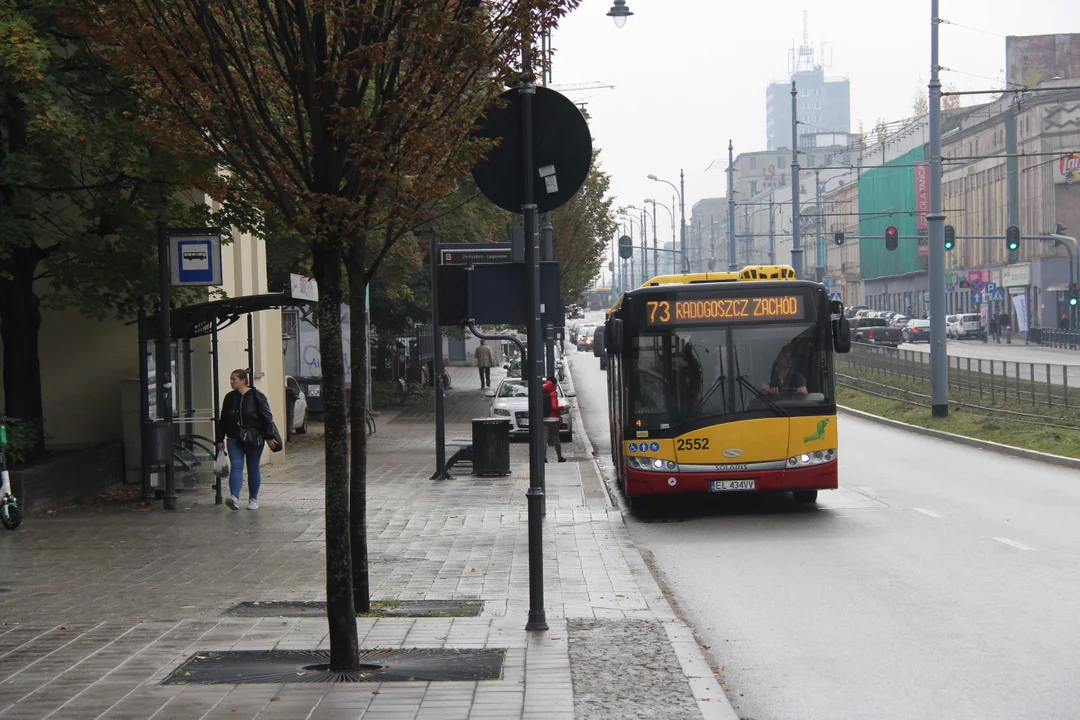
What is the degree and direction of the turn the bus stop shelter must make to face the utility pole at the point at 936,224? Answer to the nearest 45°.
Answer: approximately 45° to its left

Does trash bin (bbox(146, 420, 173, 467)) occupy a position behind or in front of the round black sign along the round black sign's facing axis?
in front

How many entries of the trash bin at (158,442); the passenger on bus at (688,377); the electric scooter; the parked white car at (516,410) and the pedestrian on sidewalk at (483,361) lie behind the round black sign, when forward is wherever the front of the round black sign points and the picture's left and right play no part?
0

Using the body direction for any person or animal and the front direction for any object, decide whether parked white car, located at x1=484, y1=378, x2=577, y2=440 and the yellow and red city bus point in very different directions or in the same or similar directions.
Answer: same or similar directions

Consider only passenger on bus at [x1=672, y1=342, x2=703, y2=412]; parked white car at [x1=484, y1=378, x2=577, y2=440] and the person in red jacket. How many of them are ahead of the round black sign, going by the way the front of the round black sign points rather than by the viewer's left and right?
3

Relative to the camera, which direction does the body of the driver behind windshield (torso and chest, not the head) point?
toward the camera

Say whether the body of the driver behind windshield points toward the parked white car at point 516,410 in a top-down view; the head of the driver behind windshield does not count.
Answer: no

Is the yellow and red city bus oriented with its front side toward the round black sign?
yes

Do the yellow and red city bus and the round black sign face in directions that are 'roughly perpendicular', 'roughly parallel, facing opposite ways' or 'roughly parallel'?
roughly parallel, facing opposite ways

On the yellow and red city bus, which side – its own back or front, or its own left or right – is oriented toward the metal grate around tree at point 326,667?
front

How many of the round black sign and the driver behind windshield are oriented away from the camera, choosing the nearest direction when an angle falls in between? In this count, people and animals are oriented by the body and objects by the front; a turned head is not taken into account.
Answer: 1

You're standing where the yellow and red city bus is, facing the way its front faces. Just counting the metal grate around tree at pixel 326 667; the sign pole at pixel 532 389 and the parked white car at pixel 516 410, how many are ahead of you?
2

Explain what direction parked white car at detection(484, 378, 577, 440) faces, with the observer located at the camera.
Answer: facing the viewer

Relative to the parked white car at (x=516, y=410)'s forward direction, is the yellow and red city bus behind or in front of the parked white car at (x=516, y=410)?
in front

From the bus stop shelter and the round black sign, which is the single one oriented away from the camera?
the round black sign

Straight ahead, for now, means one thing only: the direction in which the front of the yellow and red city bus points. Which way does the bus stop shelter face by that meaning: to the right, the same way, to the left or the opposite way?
to the left

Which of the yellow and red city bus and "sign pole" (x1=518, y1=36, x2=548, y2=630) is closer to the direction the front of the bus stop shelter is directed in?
the yellow and red city bus

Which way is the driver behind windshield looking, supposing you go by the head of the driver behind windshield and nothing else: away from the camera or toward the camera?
toward the camera

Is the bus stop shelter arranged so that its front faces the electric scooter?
no

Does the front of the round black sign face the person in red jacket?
yes
